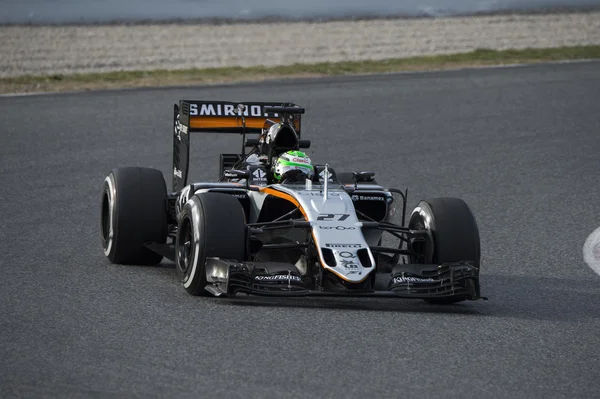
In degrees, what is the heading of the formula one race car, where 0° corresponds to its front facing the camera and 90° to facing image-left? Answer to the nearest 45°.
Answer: approximately 0°
